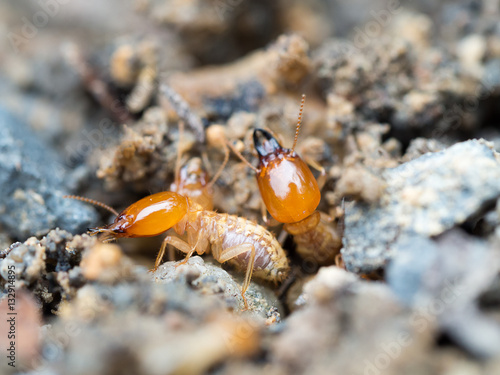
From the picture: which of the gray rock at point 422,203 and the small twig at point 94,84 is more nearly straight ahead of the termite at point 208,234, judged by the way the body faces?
the small twig

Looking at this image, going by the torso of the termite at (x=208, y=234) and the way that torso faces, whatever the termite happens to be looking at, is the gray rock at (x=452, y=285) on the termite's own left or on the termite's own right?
on the termite's own left

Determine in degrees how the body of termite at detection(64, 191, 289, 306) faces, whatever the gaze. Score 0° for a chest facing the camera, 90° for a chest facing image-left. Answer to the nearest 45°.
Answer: approximately 90°

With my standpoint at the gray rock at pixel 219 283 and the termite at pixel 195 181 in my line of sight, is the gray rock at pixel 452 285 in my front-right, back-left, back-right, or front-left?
back-right

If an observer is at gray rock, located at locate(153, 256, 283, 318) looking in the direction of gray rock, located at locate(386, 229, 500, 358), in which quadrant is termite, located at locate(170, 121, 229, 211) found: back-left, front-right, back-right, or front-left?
back-left
